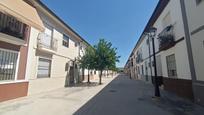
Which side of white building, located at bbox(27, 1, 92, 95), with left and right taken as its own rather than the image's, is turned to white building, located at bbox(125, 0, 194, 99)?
front

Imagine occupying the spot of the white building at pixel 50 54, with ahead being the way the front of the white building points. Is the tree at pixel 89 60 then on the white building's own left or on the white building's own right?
on the white building's own left

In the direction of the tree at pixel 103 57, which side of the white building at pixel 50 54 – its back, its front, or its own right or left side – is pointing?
left

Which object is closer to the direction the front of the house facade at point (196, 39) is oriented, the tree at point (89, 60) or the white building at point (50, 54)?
the white building

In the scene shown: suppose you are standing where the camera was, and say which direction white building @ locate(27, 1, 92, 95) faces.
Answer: facing the viewer and to the right of the viewer

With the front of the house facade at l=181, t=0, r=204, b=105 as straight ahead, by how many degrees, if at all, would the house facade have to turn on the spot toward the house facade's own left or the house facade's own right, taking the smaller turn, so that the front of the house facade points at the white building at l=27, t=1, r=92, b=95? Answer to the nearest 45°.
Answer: approximately 45° to the house facade's own right

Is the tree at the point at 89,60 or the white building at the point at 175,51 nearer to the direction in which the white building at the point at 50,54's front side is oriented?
the white building

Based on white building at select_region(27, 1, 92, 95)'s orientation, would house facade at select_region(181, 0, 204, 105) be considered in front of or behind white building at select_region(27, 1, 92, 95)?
in front

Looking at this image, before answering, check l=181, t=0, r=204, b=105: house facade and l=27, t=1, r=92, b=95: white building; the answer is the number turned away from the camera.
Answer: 0

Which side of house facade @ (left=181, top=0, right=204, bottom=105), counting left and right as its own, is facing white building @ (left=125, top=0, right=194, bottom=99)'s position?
right

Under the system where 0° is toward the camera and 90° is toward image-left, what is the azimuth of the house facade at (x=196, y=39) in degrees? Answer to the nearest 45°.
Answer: approximately 45°

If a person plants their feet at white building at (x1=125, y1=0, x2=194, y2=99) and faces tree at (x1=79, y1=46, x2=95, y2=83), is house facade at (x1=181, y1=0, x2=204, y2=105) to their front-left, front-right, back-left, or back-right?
back-left

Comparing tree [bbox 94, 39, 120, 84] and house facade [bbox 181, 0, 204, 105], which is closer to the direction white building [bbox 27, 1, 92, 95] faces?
the house facade

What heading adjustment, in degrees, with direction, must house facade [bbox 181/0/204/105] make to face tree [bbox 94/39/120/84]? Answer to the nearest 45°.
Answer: approximately 90° to its right
